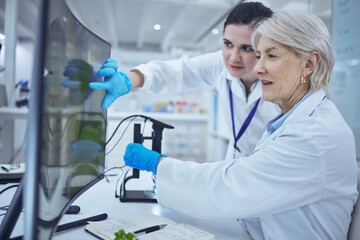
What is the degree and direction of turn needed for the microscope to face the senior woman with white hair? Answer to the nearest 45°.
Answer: approximately 45° to its right

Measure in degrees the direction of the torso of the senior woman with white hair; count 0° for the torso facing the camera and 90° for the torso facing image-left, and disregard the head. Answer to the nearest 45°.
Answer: approximately 90°

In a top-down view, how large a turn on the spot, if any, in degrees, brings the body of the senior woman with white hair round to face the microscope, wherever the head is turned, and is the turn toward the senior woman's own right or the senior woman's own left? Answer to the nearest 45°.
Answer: approximately 45° to the senior woman's own right

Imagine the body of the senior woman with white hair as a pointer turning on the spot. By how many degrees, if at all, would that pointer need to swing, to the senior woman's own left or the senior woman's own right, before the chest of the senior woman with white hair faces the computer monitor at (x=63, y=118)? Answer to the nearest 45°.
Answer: approximately 45° to the senior woman's own left

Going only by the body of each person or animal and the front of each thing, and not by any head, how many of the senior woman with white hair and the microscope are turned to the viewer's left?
1

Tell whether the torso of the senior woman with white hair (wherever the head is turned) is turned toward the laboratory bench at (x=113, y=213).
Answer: yes

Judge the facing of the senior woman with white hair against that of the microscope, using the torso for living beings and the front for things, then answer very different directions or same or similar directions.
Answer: very different directions

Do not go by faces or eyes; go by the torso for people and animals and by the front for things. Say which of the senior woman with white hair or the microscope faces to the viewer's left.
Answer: the senior woman with white hair

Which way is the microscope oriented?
to the viewer's right
